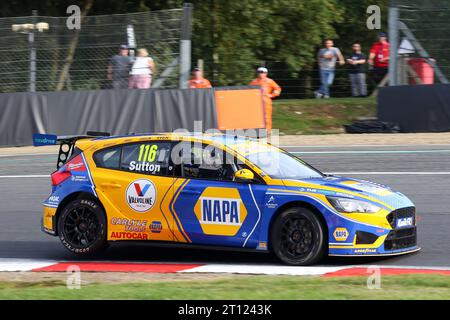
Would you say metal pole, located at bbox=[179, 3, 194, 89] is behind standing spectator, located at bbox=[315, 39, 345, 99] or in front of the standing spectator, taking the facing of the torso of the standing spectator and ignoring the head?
in front

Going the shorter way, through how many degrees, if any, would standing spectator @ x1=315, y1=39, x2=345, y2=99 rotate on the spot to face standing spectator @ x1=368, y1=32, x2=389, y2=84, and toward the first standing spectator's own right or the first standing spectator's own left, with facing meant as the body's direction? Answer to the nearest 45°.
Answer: approximately 45° to the first standing spectator's own left

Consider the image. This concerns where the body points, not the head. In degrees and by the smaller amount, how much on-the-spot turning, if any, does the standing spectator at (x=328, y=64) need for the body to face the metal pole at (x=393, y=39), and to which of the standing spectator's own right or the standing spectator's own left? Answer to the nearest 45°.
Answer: approximately 45° to the standing spectator's own left

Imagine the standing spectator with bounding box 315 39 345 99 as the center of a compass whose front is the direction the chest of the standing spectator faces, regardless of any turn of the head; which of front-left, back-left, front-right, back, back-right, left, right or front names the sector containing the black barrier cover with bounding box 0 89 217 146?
front-right

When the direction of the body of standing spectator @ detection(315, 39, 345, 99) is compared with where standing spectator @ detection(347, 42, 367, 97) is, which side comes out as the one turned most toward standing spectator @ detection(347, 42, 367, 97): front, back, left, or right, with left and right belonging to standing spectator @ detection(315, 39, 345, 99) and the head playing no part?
left

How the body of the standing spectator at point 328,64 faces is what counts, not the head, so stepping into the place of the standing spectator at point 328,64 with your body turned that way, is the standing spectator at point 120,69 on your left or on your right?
on your right

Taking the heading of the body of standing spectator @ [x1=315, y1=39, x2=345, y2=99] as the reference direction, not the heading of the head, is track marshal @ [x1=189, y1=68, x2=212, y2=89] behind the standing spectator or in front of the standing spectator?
in front

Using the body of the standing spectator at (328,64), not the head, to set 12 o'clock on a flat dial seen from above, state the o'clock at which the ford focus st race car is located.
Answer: The ford focus st race car is roughly at 12 o'clock from the standing spectator.

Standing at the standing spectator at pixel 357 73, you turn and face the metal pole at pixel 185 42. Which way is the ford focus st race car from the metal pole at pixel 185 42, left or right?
left

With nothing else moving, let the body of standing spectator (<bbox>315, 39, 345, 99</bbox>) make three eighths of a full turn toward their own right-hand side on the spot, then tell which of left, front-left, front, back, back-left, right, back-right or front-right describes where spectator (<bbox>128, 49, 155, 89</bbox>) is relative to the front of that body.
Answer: left

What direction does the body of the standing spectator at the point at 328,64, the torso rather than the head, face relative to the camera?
toward the camera

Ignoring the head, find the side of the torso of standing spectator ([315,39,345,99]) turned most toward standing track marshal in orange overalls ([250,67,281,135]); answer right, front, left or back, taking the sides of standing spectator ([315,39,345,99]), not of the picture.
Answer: front
